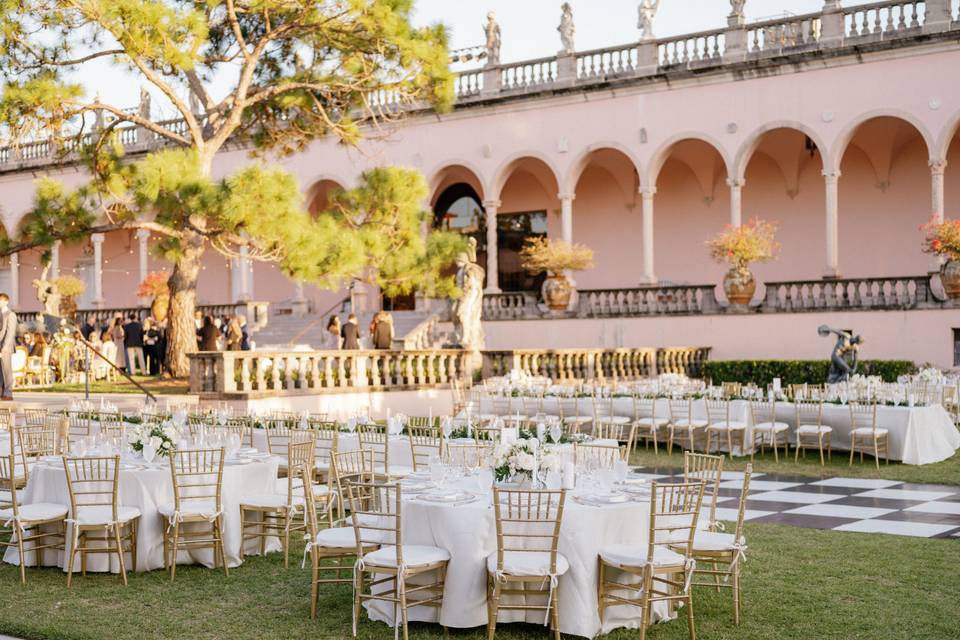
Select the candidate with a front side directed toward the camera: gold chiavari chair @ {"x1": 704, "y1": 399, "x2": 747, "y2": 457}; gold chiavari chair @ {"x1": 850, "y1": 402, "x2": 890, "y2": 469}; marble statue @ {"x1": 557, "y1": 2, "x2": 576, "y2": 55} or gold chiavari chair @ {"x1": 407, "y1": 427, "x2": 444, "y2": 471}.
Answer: the marble statue

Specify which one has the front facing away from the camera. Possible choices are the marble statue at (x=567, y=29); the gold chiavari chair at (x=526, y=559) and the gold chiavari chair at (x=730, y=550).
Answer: the gold chiavari chair at (x=526, y=559)

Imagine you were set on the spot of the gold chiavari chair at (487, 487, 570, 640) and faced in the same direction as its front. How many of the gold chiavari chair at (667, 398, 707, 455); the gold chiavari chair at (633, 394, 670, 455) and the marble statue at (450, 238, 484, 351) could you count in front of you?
3

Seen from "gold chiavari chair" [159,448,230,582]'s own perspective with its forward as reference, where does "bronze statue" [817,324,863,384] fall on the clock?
The bronze statue is roughly at 2 o'clock from the gold chiavari chair.

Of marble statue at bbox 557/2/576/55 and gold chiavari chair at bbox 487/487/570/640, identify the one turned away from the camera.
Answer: the gold chiavari chair

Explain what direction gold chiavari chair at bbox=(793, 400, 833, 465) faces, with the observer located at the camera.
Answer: facing away from the viewer and to the right of the viewer

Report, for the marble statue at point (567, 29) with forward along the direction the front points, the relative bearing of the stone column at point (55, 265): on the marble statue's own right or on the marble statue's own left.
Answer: on the marble statue's own right

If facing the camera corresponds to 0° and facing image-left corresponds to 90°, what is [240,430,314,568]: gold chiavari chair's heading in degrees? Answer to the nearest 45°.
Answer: approximately 135°

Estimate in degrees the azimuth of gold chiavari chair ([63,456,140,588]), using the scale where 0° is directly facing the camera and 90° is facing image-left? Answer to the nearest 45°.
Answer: approximately 225°

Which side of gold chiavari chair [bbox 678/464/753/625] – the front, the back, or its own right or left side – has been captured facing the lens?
left

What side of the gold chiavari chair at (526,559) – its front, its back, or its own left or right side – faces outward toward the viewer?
back

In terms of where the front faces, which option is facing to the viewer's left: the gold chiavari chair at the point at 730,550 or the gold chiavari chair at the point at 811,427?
the gold chiavari chair at the point at 730,550

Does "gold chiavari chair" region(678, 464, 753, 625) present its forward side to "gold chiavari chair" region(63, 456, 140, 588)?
yes

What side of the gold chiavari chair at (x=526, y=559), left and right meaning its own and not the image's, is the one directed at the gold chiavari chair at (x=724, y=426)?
front

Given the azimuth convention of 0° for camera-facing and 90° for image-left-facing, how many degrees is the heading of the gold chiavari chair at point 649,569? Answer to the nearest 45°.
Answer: approximately 135°

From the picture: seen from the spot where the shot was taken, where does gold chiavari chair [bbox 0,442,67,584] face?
facing away from the viewer and to the right of the viewer

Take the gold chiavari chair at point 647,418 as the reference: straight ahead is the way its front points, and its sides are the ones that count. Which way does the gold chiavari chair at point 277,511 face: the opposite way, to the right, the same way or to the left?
to the left

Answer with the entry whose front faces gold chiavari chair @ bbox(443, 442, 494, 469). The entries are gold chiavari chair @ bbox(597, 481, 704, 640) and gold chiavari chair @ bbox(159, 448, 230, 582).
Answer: gold chiavari chair @ bbox(597, 481, 704, 640)

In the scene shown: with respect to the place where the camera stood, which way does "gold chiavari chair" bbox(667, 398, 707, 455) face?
facing away from the viewer and to the right of the viewer

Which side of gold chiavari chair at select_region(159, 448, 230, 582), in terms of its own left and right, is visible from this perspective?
back
